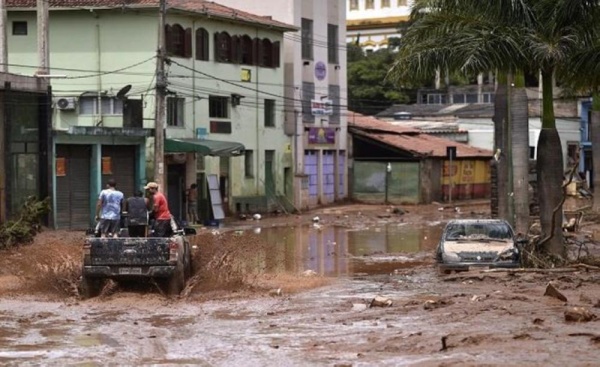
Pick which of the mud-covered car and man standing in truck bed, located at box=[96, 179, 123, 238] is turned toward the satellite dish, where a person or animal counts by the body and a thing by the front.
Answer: the man standing in truck bed

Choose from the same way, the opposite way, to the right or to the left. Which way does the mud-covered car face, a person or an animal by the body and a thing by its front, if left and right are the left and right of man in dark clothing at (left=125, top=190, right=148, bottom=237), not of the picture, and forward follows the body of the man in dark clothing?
the opposite way

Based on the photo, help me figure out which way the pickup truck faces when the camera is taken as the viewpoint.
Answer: facing away from the viewer

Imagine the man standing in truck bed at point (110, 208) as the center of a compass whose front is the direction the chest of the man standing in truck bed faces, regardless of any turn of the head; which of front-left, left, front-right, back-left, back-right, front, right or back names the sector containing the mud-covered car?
right

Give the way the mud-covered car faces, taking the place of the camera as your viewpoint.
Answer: facing the viewer

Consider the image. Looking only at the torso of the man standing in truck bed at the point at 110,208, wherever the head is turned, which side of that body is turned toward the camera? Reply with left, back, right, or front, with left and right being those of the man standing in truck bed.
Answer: back

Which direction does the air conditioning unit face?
toward the camera

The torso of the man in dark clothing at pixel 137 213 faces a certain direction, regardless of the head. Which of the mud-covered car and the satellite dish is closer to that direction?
the satellite dish

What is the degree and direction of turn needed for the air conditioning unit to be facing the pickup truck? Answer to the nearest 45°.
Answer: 0° — it already faces it

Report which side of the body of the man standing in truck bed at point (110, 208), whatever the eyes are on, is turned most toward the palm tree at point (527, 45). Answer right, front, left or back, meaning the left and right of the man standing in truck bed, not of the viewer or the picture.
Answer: right

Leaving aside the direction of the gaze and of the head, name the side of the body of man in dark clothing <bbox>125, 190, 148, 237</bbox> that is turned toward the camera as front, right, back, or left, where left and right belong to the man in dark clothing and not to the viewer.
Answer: back

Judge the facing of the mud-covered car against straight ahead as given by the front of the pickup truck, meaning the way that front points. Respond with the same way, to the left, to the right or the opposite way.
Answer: the opposite way

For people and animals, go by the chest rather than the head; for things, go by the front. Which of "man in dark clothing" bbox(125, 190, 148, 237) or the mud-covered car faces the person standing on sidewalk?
the man in dark clothing
